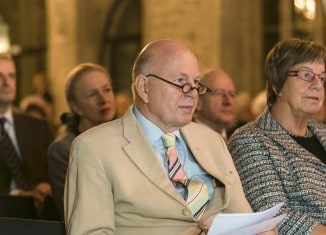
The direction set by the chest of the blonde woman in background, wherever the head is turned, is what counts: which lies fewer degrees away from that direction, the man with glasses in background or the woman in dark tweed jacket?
the woman in dark tweed jacket

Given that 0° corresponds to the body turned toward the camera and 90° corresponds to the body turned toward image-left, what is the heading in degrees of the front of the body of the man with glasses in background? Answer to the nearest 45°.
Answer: approximately 315°

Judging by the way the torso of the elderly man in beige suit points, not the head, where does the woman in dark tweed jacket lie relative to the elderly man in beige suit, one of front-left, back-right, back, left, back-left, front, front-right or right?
left

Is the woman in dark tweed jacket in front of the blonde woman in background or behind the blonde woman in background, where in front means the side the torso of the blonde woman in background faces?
in front

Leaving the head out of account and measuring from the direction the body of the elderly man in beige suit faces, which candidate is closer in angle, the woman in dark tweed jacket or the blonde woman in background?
the woman in dark tweed jacket

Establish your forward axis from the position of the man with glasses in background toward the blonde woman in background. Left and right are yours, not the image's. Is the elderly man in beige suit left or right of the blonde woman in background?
left

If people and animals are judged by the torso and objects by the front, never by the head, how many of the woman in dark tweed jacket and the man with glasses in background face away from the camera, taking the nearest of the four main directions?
0
